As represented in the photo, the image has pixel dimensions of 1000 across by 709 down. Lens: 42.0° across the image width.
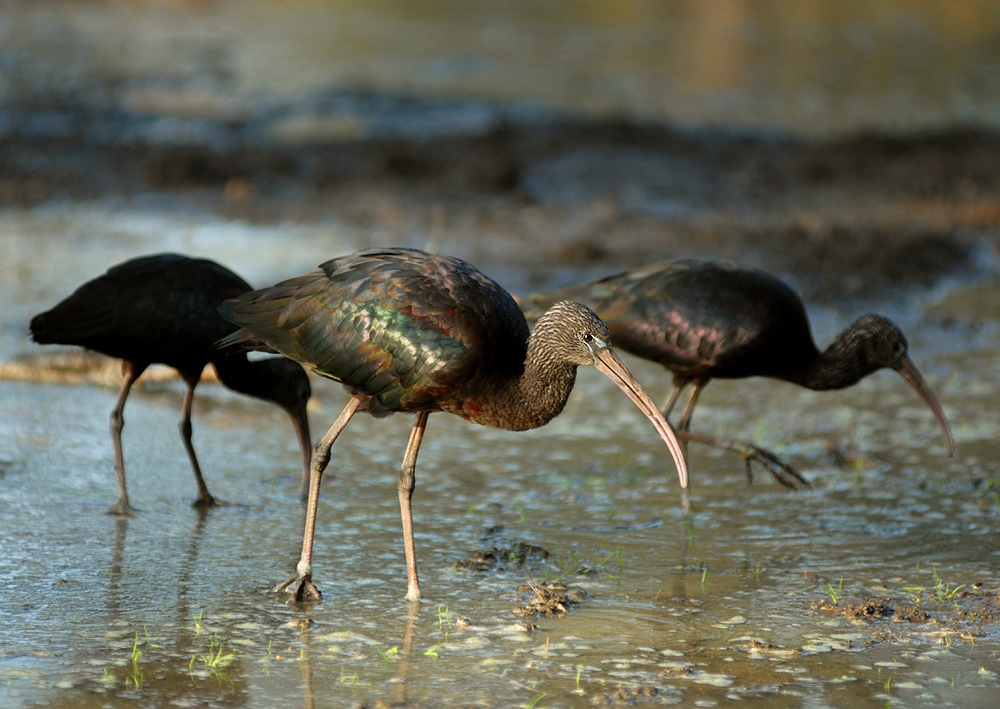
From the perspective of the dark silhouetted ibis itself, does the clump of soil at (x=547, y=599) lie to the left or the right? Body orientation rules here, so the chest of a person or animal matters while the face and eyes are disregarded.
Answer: on its right

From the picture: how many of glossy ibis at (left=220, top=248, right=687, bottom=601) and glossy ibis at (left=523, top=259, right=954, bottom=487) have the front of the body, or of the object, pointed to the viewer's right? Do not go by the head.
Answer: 2

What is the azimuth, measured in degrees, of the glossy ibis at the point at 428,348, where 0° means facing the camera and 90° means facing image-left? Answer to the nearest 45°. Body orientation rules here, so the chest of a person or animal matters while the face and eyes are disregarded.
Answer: approximately 270°

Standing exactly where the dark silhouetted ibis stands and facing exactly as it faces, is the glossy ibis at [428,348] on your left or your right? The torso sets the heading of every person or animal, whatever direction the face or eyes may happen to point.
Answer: on your right

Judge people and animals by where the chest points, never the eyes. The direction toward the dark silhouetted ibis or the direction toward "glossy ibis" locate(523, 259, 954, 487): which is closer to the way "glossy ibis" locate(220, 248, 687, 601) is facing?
the glossy ibis

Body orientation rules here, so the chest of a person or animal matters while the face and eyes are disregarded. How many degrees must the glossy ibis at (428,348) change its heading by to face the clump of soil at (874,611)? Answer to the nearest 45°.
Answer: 0° — it already faces it

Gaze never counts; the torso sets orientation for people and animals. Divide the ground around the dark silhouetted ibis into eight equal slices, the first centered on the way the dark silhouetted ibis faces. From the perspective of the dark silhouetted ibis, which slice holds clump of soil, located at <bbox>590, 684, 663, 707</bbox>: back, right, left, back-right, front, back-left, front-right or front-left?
front-right

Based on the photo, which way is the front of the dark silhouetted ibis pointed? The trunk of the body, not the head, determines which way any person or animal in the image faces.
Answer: to the viewer's right

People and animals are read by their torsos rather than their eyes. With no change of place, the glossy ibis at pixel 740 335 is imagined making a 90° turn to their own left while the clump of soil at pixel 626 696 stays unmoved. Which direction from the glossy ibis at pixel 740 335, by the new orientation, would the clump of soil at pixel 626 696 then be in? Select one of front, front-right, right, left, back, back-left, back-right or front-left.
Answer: back

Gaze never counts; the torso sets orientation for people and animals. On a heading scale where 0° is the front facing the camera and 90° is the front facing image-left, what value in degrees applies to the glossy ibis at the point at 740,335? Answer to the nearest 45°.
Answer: approximately 270°

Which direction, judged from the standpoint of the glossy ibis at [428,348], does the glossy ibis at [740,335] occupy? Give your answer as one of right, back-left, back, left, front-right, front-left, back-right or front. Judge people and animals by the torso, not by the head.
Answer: front-left
